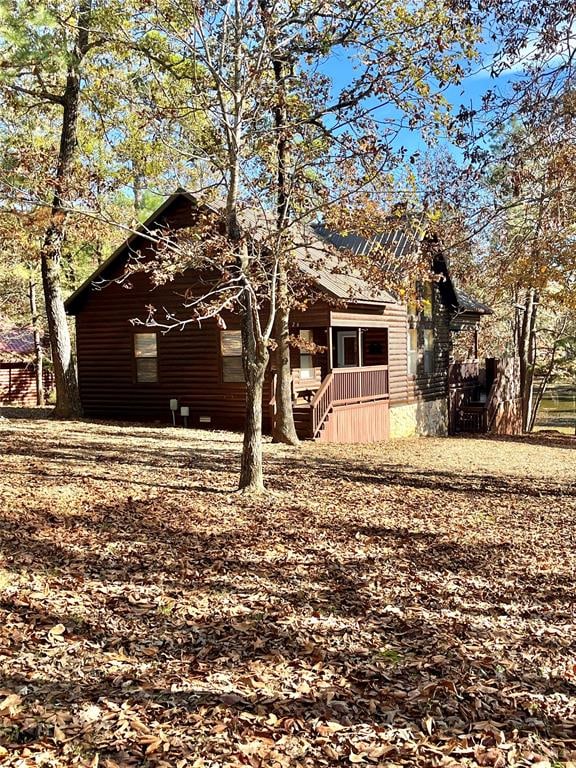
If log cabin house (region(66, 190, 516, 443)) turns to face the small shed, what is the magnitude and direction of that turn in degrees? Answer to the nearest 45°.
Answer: approximately 180°

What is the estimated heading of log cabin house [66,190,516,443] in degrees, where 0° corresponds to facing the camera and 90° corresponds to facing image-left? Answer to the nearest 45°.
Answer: approximately 315°
